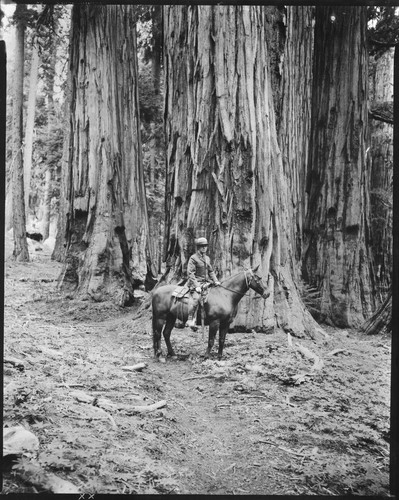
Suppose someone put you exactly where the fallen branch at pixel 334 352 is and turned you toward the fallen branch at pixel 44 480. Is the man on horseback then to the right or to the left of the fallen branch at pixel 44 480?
right

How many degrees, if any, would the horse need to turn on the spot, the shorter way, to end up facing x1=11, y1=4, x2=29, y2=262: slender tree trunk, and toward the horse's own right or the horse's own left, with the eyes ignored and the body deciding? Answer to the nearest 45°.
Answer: approximately 180°

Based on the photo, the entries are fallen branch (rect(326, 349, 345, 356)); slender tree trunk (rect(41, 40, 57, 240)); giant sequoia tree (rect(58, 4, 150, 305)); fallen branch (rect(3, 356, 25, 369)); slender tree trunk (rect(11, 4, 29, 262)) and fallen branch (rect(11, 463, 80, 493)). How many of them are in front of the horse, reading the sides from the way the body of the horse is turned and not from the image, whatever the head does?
1

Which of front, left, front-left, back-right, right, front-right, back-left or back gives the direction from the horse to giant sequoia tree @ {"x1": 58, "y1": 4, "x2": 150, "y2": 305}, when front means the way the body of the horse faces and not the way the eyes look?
back-left

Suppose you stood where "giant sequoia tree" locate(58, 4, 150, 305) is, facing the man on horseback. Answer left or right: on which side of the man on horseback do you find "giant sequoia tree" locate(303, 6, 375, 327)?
left

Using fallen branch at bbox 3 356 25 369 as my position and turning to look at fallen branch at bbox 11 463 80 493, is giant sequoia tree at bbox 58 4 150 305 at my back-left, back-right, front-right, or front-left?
back-left

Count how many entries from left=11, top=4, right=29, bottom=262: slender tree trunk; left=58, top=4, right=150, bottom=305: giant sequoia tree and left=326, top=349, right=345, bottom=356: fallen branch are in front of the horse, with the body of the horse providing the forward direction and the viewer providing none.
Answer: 1

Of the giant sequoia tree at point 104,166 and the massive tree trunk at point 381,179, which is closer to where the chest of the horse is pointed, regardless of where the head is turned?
the massive tree trunk

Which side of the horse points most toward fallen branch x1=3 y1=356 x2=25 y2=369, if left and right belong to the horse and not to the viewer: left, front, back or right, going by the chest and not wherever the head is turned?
back

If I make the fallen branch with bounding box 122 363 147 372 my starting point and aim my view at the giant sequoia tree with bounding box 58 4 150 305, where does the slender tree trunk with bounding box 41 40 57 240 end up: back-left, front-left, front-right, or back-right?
front-left

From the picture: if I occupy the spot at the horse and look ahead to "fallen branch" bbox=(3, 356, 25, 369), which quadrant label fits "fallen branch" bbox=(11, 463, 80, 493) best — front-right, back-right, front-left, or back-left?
front-left

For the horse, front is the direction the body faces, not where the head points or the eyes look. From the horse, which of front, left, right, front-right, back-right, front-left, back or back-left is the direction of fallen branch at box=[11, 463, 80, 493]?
back-right

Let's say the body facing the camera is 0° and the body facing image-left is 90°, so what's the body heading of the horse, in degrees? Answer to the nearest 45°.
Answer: approximately 270°

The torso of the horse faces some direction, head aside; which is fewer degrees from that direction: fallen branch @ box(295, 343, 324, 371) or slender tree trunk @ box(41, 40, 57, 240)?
the fallen branch

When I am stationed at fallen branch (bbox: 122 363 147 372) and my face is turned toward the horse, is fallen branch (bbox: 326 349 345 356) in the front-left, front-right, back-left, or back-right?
front-right

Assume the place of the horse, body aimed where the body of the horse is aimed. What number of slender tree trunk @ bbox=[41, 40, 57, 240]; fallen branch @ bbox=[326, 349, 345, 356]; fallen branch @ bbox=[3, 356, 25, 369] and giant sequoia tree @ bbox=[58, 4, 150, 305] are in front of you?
1
